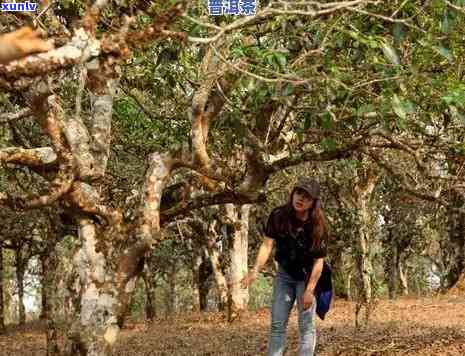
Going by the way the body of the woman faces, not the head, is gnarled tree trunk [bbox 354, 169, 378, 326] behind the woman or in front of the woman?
behind

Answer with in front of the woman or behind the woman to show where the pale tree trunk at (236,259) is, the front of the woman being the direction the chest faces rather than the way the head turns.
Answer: behind

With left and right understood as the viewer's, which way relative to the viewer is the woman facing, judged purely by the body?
facing the viewer

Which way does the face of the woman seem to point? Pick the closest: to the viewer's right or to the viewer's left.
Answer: to the viewer's left

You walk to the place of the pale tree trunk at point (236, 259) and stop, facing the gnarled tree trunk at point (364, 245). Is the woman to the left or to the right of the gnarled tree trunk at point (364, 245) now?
right
